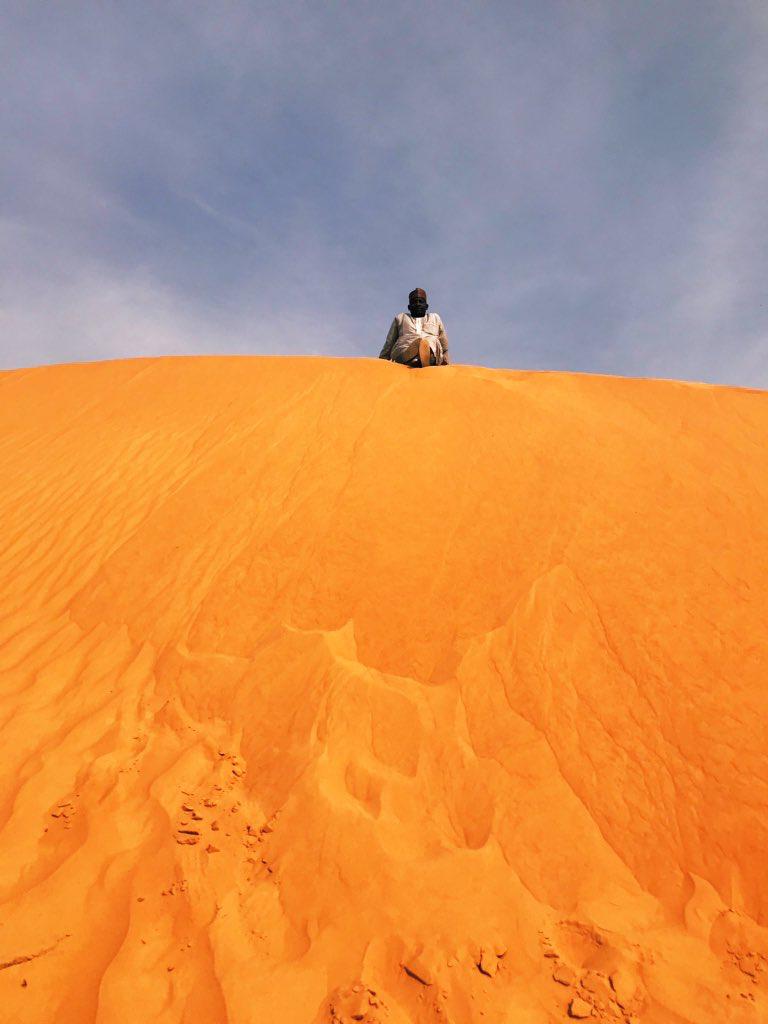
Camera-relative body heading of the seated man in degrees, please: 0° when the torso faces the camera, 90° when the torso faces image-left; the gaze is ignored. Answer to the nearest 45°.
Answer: approximately 0°
